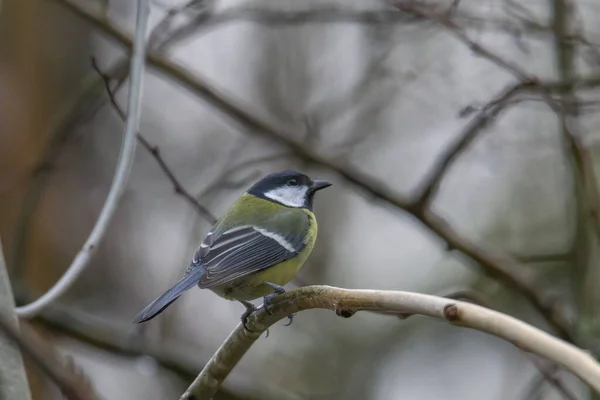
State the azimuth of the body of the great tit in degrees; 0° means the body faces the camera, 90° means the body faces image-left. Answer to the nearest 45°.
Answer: approximately 270°

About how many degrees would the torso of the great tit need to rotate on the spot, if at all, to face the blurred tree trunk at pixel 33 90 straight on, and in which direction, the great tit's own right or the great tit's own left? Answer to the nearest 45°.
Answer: approximately 135° to the great tit's own left

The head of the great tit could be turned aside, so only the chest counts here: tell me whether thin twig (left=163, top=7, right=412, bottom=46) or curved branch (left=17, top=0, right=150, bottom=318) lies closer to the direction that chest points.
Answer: the thin twig

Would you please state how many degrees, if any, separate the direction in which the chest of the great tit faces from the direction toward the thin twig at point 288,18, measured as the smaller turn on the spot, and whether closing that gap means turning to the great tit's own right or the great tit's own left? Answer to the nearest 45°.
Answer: approximately 45° to the great tit's own left
